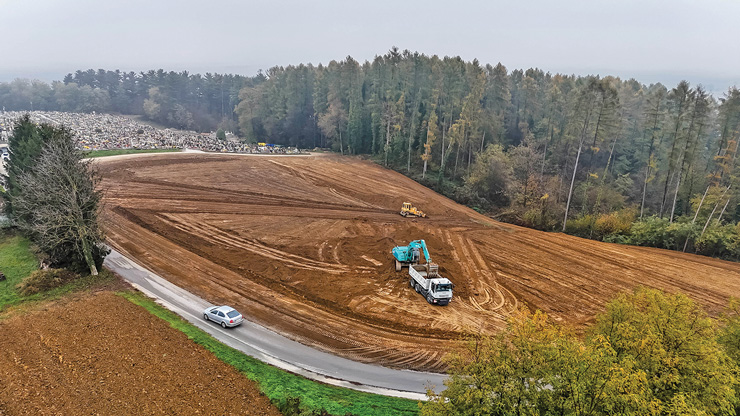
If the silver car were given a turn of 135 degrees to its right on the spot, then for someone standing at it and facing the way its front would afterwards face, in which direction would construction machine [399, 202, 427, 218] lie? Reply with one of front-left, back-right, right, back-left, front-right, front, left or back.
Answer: front-left

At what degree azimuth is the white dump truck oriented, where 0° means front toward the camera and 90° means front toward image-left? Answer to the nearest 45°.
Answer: approximately 315°

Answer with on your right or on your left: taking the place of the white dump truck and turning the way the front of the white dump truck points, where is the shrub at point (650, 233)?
on your left

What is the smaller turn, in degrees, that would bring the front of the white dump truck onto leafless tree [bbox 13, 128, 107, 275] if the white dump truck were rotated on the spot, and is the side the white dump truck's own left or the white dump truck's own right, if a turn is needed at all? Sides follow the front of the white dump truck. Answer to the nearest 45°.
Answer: approximately 135° to the white dump truck's own right

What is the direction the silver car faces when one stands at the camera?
facing away from the viewer and to the left of the viewer

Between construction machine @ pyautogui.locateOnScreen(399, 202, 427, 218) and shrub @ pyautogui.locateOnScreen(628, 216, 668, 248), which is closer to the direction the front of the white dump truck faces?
the shrub

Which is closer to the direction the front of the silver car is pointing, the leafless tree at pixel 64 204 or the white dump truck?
the leafless tree

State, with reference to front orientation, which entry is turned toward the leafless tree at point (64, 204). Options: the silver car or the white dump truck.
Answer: the silver car

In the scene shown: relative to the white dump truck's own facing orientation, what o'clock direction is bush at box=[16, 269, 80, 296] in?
The bush is roughly at 4 o'clock from the white dump truck.
